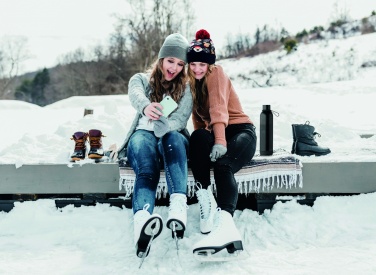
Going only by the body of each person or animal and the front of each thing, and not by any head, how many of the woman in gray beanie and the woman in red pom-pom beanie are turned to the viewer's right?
0

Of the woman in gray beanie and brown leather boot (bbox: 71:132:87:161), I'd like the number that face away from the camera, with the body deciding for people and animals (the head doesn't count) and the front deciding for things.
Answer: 0

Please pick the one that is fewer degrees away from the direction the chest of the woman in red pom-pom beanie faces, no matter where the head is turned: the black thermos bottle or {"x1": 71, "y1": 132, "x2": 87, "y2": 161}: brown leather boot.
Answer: the brown leather boot

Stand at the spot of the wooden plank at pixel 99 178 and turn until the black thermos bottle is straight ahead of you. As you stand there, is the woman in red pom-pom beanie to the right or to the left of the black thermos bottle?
right

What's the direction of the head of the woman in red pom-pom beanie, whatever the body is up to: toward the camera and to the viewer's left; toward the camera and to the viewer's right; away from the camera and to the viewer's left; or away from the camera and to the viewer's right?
toward the camera and to the viewer's left

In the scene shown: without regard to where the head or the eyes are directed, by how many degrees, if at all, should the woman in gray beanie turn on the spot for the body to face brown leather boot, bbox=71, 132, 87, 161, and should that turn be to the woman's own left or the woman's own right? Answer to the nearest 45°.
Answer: approximately 135° to the woman's own right

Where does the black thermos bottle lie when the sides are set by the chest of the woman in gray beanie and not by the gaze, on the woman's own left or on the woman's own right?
on the woman's own left

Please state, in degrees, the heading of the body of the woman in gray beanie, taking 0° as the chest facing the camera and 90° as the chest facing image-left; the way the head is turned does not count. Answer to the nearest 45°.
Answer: approximately 0°

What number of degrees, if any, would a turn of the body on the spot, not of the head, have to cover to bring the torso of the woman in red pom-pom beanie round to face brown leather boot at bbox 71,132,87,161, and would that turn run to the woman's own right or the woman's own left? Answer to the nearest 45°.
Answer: approximately 45° to the woman's own right

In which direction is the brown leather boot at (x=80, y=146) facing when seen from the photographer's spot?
facing the viewer and to the left of the viewer

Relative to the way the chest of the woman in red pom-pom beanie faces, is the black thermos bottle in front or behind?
behind
